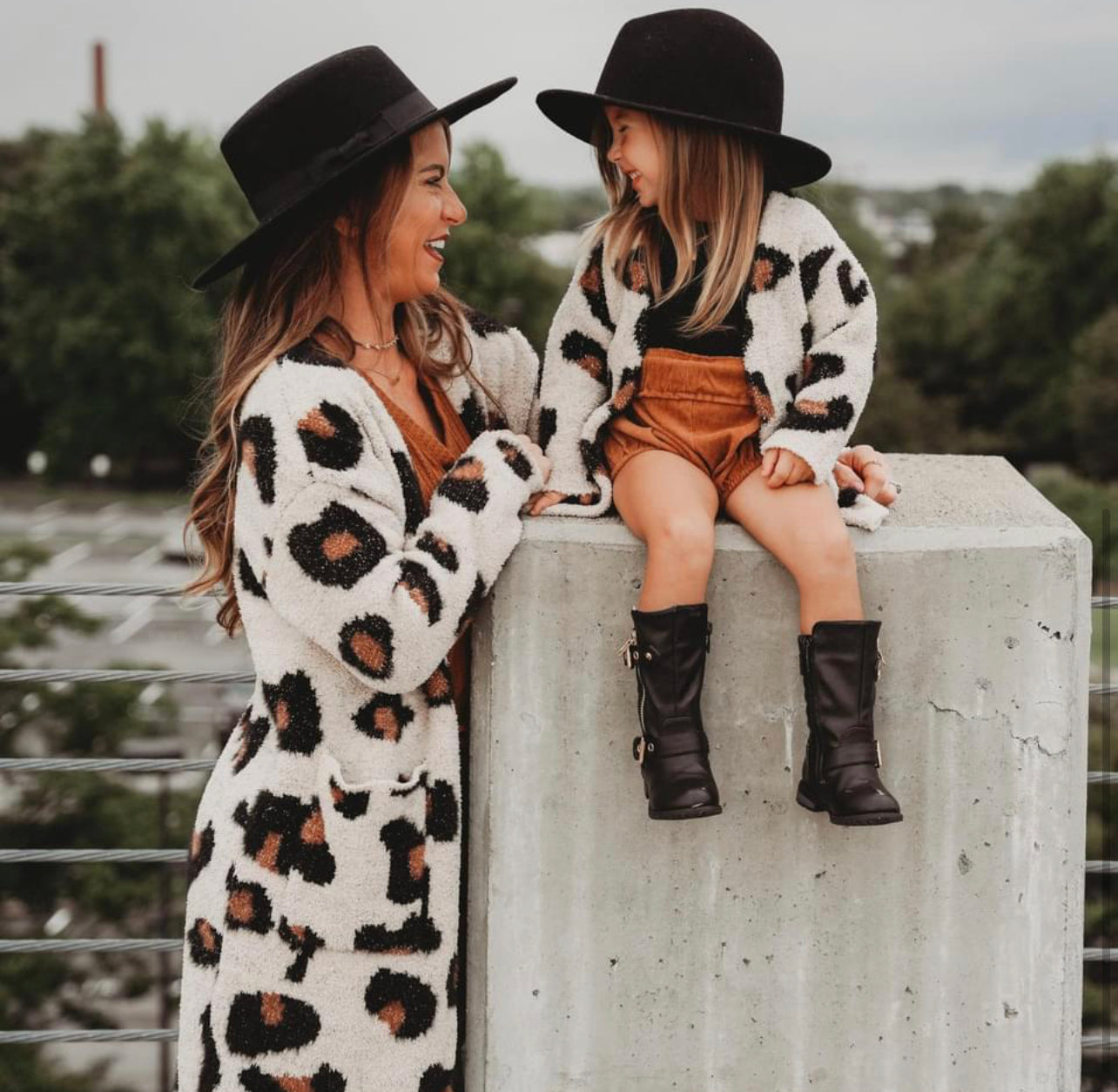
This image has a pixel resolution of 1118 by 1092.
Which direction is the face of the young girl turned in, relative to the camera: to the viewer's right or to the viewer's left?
to the viewer's left

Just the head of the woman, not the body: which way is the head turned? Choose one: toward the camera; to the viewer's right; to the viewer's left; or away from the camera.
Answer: to the viewer's right

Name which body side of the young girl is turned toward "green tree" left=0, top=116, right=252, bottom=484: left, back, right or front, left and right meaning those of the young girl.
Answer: back

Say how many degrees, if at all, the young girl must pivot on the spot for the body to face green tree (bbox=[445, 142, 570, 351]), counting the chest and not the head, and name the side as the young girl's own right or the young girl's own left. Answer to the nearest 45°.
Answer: approximately 180°

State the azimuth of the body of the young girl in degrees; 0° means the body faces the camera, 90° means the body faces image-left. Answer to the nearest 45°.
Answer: approximately 0°
